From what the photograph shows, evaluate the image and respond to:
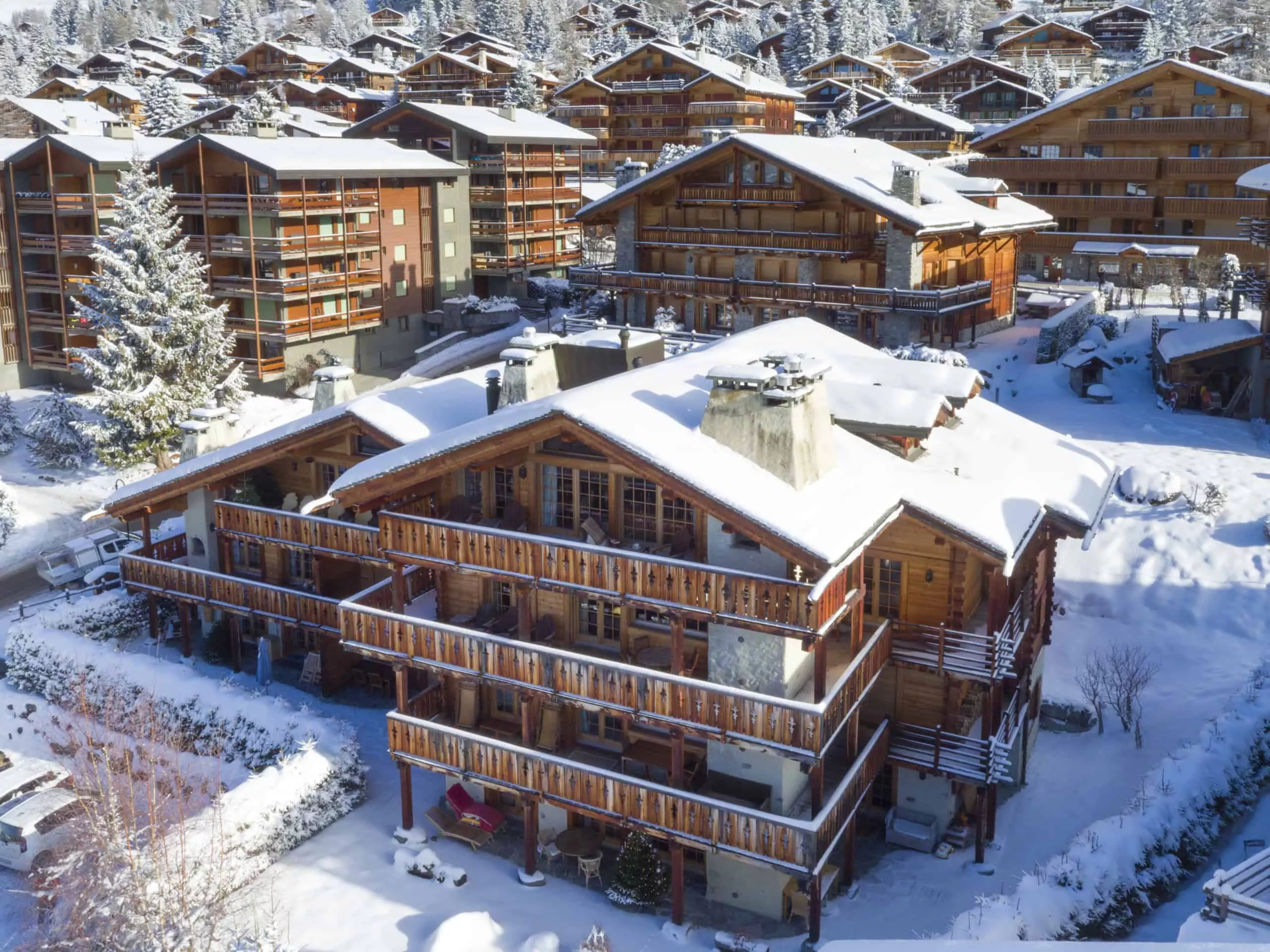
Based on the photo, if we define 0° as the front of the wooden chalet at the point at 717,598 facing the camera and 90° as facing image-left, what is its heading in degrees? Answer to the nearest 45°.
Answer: approximately 45°

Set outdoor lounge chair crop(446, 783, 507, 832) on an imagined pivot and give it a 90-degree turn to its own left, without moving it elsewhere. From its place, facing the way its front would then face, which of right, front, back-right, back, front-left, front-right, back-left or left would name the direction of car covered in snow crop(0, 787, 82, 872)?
back-left

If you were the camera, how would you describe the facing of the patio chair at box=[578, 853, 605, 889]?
facing away from the viewer and to the left of the viewer

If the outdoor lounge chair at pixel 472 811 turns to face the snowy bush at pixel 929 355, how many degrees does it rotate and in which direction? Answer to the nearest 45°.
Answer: approximately 90° to its left

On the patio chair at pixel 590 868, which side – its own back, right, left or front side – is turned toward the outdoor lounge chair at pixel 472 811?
front
